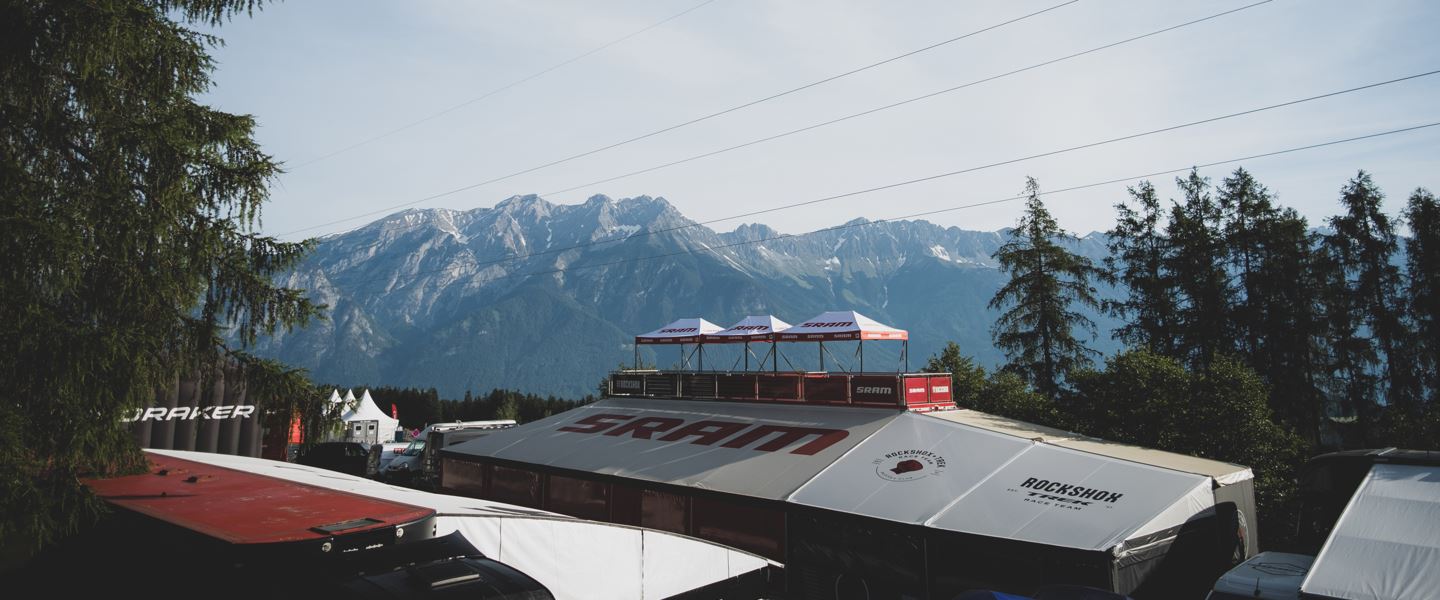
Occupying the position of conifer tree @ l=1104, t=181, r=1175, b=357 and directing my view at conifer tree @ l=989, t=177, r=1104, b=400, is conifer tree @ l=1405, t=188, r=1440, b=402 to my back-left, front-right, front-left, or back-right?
back-left

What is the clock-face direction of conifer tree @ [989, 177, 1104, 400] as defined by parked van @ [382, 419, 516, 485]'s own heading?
The conifer tree is roughly at 8 o'clock from the parked van.

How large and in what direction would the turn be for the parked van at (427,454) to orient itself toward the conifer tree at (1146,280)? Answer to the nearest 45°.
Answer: approximately 135° to its left

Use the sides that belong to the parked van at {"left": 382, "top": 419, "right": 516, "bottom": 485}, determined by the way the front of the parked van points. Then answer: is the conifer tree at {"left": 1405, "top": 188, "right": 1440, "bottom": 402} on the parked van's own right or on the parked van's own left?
on the parked van's own left

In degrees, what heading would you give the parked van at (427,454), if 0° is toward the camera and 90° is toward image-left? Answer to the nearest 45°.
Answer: approximately 45°

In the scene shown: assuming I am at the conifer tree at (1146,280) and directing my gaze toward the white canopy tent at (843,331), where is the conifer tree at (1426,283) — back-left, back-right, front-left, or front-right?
back-left

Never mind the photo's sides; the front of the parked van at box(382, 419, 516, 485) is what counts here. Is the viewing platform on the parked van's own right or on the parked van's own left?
on the parked van's own left

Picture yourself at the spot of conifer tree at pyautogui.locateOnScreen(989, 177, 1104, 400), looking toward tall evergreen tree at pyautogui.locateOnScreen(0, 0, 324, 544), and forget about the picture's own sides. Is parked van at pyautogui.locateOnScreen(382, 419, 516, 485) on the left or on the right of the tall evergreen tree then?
right

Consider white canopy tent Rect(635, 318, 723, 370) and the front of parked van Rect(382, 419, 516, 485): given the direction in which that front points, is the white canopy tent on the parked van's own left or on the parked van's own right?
on the parked van's own left
